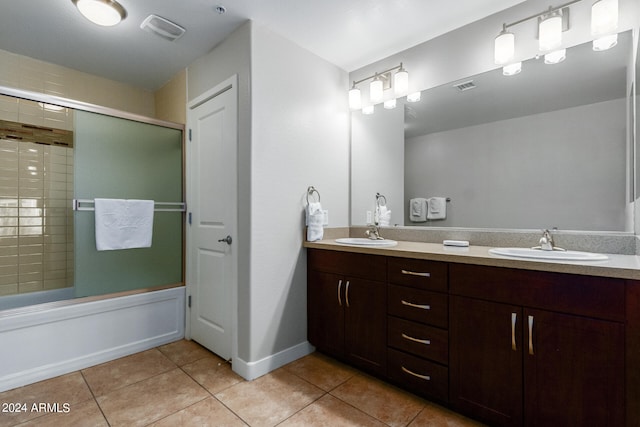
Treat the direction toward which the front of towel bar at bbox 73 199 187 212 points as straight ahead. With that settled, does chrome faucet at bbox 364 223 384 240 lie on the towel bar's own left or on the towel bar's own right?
on the towel bar's own left

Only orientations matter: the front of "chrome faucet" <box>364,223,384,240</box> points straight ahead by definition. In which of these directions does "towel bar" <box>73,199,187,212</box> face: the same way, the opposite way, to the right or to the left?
to the left

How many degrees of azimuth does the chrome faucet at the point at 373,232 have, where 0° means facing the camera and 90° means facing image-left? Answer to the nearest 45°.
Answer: approximately 45°

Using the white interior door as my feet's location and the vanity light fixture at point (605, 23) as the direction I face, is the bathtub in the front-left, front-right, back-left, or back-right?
back-right

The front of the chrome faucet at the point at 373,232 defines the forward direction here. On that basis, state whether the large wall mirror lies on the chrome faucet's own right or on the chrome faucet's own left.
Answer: on the chrome faucet's own left

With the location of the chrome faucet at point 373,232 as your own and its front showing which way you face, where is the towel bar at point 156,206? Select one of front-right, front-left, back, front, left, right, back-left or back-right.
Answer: front-right
